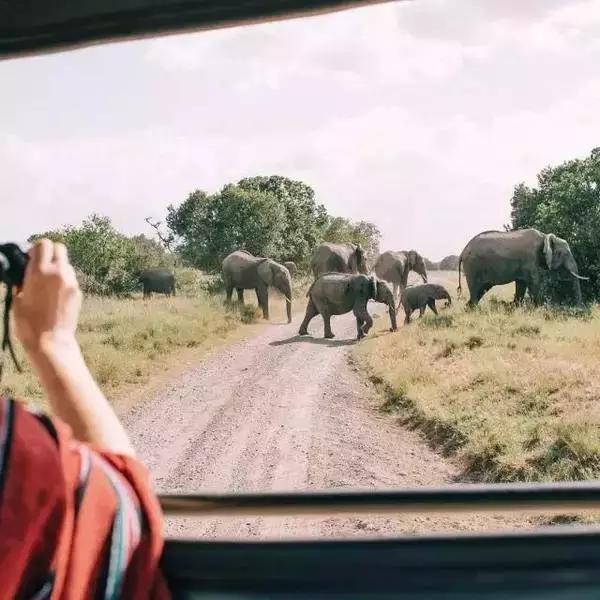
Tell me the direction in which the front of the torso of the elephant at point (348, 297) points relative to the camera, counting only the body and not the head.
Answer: to the viewer's right

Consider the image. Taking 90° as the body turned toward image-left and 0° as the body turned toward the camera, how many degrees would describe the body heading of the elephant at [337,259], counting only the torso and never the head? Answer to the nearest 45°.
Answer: approximately 270°

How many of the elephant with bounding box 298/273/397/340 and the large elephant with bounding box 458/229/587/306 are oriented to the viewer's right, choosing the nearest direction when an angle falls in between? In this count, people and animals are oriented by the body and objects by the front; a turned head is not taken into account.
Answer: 2

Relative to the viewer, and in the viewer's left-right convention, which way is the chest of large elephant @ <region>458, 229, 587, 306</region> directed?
facing to the right of the viewer

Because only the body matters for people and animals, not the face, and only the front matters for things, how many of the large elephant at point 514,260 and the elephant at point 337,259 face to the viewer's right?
2

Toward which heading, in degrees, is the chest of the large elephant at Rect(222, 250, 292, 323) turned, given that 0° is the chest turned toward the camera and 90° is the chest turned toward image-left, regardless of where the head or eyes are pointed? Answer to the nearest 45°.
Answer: approximately 315°
